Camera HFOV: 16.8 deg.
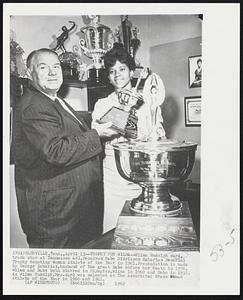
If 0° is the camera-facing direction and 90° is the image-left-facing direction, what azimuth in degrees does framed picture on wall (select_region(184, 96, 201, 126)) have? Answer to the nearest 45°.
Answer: approximately 0°

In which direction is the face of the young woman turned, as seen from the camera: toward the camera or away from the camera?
toward the camera

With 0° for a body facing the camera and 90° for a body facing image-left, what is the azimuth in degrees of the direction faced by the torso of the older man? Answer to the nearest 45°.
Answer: approximately 270°

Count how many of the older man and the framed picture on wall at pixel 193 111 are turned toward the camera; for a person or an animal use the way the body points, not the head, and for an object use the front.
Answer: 1

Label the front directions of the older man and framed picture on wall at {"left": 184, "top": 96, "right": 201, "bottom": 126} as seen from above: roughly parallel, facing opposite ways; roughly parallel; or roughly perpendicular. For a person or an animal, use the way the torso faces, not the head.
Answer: roughly perpendicular
